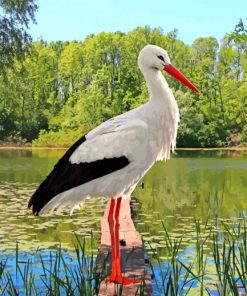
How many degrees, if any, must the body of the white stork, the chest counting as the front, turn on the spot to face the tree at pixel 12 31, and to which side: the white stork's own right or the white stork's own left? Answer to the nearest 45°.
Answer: approximately 90° to the white stork's own left

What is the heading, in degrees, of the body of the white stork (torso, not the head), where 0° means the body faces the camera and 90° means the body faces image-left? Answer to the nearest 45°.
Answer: approximately 270°
